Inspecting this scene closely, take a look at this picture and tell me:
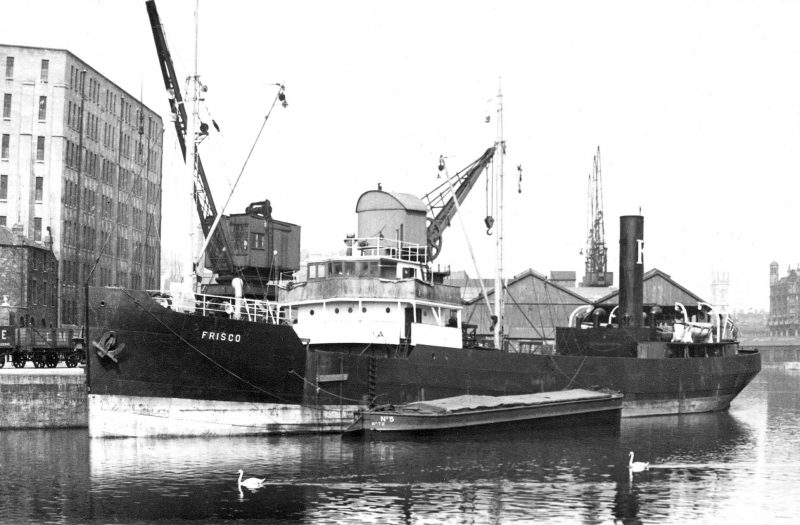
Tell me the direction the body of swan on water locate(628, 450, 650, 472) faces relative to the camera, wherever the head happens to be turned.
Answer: to the viewer's left

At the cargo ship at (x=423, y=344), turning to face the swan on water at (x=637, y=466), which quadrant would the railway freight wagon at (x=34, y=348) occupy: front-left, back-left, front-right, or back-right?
back-right

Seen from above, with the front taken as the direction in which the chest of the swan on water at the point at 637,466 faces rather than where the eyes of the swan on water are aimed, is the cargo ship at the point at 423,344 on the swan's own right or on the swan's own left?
on the swan's own right

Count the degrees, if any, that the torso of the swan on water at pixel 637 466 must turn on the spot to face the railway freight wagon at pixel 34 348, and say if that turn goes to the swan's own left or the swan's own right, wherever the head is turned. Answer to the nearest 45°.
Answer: approximately 45° to the swan's own right
